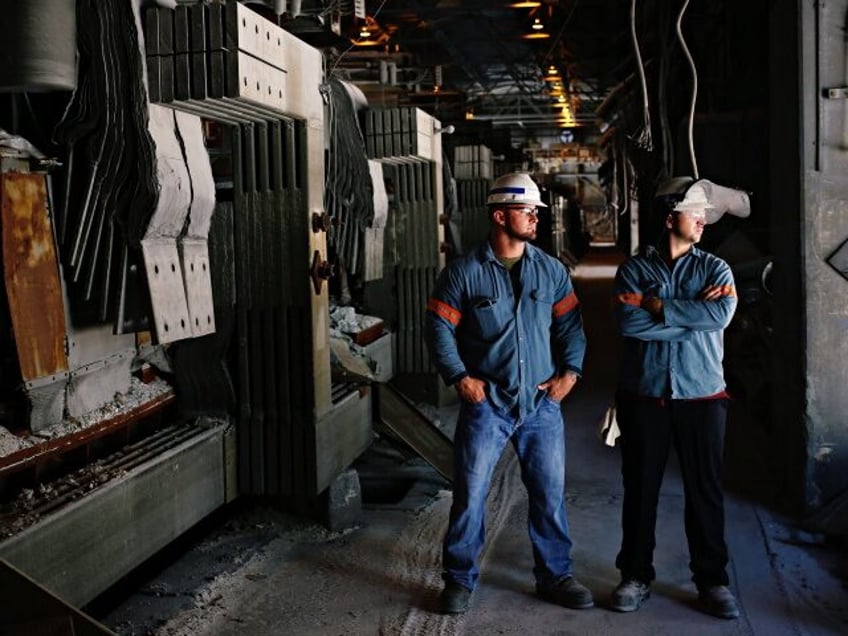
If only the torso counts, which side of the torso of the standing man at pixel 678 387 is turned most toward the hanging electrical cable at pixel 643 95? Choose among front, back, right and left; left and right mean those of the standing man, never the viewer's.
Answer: back

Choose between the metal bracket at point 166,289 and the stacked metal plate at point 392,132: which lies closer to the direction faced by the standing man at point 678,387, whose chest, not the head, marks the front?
the metal bracket

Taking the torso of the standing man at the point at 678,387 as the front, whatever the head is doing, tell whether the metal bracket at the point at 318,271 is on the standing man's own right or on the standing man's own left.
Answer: on the standing man's own right

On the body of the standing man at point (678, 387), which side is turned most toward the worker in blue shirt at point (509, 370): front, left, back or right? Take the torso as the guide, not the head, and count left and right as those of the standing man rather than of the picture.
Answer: right

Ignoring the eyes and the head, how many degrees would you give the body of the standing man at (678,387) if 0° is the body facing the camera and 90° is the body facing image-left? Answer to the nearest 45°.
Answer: approximately 0°

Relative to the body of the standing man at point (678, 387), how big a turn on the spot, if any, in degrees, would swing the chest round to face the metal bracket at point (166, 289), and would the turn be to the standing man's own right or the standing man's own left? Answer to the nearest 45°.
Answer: approximately 90° to the standing man's own right

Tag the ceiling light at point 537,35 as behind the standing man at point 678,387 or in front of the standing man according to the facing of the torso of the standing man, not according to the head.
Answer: behind

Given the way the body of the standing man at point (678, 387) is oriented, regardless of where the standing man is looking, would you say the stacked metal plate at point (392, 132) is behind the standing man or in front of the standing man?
behind
